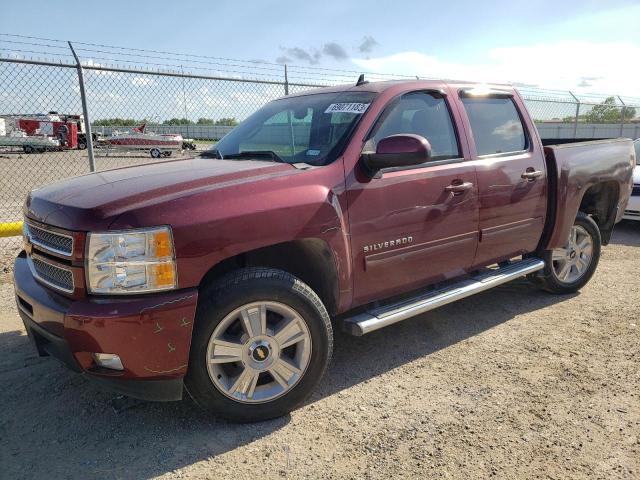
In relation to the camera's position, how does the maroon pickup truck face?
facing the viewer and to the left of the viewer

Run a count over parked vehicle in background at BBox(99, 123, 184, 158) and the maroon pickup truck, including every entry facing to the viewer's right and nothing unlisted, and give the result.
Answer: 0

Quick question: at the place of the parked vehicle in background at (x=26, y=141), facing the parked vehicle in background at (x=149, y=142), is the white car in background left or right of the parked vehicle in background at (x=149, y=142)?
right

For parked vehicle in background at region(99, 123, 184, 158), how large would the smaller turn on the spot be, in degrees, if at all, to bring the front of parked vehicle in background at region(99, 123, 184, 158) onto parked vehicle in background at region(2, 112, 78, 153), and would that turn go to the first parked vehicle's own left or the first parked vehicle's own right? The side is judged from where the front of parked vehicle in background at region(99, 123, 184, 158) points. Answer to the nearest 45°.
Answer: approximately 45° to the first parked vehicle's own right

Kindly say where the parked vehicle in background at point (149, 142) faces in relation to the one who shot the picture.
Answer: facing to the left of the viewer

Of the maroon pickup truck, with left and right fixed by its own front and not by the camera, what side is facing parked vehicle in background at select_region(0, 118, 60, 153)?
right

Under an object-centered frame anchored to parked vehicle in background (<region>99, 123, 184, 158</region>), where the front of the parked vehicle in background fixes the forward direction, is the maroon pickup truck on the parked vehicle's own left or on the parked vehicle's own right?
on the parked vehicle's own left

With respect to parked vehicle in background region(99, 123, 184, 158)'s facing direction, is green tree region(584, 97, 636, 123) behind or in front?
behind

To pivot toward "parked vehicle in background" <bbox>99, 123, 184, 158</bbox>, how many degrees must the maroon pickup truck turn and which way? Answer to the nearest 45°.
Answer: approximately 135° to its right
